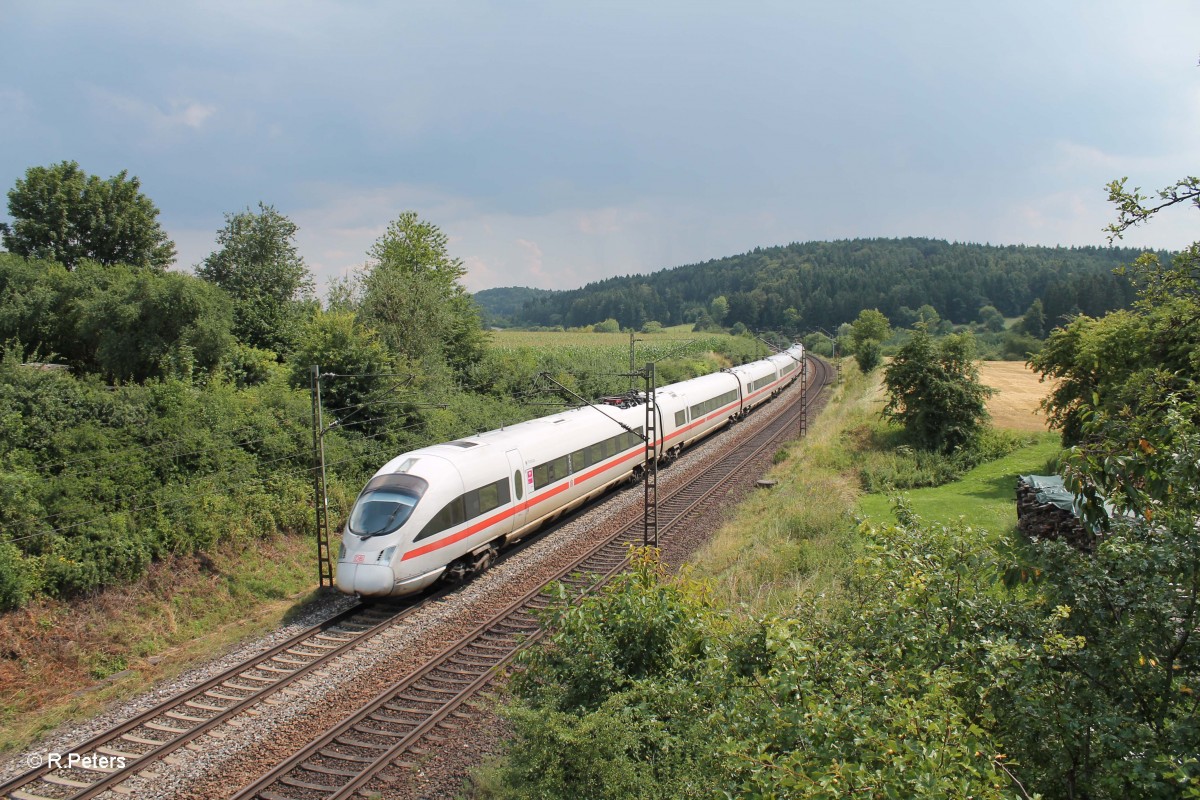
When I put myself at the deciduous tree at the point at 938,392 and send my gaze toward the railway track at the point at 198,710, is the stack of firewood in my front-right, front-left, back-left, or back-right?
front-left

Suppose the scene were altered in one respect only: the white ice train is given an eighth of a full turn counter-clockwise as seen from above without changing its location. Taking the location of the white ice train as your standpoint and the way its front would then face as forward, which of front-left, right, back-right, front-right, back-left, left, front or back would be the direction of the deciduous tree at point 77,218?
back-right

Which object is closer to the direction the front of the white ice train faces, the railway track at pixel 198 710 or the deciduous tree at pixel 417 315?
the railway track

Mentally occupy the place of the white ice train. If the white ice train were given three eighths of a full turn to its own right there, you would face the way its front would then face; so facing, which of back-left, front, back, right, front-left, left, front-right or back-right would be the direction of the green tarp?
right

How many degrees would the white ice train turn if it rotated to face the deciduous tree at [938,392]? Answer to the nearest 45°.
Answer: approximately 180°

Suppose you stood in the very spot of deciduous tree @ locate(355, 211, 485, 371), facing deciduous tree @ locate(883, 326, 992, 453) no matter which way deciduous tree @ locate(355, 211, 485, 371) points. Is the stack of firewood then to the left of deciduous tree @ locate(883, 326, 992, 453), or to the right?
right

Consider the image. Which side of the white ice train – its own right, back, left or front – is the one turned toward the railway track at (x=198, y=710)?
front

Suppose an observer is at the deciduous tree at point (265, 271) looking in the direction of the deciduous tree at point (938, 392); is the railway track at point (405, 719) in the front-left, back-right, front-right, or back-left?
front-right

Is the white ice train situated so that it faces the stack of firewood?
no

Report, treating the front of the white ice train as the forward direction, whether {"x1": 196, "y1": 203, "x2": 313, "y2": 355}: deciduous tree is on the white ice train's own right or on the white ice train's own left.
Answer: on the white ice train's own right

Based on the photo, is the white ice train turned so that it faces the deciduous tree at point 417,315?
no

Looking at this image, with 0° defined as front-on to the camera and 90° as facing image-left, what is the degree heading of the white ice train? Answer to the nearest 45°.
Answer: approximately 45°

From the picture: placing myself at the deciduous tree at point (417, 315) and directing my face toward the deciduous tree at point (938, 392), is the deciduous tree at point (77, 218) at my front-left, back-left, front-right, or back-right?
back-right
